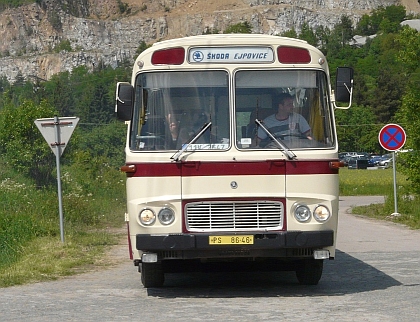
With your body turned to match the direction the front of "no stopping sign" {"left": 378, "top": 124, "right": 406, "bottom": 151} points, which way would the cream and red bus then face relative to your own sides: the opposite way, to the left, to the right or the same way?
the same way

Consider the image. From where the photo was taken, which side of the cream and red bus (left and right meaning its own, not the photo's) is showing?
front

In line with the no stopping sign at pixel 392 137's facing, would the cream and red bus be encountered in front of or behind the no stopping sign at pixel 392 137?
in front

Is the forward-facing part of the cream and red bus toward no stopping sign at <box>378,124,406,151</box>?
no

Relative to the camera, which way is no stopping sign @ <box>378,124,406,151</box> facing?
toward the camera

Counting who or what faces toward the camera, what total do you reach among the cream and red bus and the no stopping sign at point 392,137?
2

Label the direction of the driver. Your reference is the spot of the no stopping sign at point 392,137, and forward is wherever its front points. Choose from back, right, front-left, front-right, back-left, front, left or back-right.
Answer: front
